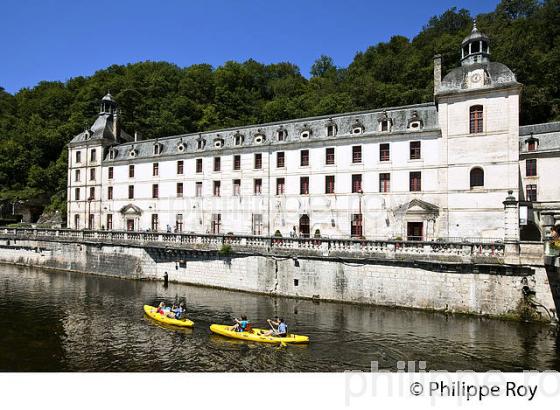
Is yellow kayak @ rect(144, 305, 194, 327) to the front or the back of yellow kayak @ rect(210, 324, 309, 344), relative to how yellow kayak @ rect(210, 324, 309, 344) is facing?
to the front

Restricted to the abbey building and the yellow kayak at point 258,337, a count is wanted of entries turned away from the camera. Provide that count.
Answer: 0

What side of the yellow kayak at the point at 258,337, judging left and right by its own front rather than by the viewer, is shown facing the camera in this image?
left

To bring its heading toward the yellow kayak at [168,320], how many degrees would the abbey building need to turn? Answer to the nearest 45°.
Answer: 0° — it already faces it

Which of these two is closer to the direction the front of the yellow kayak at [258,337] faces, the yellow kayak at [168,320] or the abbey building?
the yellow kayak

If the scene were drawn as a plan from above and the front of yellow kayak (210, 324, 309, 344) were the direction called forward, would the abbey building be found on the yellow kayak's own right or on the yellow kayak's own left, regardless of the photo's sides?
on the yellow kayak's own right

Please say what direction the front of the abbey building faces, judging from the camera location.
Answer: facing the viewer and to the left of the viewer
